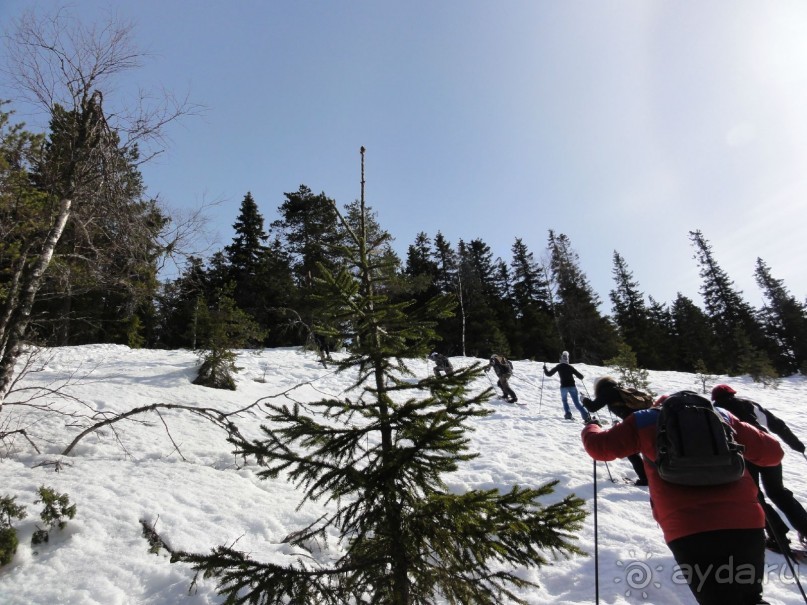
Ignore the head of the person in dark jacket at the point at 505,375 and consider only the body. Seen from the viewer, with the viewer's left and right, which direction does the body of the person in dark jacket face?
facing away from the viewer and to the left of the viewer

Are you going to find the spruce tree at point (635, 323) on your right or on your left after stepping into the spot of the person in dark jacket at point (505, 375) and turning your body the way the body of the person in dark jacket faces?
on your right

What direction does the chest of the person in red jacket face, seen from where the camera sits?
away from the camera

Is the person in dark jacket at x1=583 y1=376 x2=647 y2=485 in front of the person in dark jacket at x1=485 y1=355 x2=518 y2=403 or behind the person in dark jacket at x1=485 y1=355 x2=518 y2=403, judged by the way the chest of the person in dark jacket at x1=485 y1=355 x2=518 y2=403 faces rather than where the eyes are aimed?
behind

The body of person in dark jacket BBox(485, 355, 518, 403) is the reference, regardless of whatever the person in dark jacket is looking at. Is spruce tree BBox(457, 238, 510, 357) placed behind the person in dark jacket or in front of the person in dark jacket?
in front

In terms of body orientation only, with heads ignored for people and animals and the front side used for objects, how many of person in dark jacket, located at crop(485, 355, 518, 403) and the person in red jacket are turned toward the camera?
0

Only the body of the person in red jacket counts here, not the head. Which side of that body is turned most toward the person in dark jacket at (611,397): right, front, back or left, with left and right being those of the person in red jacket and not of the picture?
front

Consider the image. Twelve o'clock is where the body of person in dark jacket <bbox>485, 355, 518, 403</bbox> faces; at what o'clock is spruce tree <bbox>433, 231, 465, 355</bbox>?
The spruce tree is roughly at 1 o'clock from the person in dark jacket.

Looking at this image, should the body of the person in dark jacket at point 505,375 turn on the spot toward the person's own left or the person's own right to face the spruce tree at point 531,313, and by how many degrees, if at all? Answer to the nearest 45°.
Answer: approximately 45° to the person's own right

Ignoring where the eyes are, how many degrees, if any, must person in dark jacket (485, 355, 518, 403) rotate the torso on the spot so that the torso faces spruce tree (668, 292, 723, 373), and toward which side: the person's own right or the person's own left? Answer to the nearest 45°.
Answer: approximately 90° to the person's own right

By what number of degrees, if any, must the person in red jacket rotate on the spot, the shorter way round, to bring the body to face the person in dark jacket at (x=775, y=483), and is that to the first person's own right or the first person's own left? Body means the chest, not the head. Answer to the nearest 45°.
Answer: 0° — they already face them

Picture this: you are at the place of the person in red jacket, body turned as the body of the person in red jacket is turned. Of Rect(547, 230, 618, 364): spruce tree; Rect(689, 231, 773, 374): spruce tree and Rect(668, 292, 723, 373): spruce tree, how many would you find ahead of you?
3
